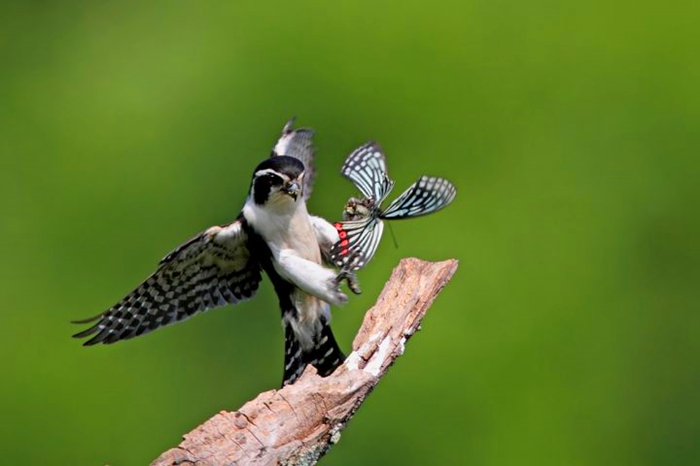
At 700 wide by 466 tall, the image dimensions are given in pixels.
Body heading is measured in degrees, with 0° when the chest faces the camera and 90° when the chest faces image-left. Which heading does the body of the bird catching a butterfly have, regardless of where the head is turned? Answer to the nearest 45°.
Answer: approximately 315°

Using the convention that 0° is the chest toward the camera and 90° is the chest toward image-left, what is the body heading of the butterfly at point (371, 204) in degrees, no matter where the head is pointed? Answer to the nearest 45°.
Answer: approximately 270°
